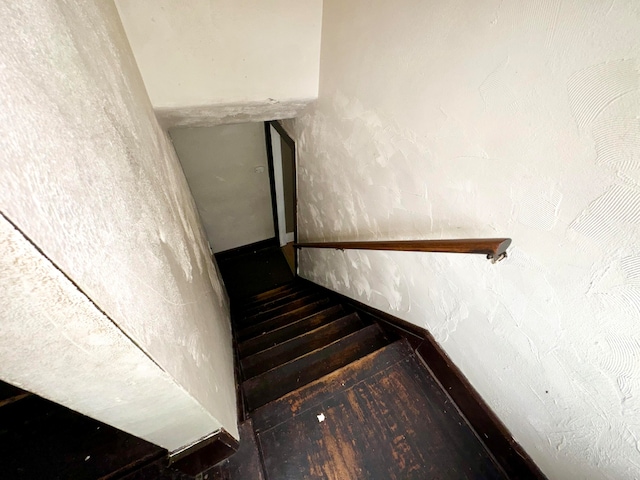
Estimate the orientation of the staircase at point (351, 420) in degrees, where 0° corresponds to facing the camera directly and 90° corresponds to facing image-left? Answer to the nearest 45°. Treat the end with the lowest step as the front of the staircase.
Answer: approximately 135°
